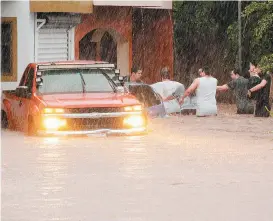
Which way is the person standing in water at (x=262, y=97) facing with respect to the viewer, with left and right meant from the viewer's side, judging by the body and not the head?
facing to the left of the viewer

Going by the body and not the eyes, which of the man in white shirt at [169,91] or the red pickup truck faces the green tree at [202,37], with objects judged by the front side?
the man in white shirt

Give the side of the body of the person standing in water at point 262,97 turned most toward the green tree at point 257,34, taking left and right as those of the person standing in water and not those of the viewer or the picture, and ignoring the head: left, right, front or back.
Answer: right

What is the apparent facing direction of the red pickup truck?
toward the camera

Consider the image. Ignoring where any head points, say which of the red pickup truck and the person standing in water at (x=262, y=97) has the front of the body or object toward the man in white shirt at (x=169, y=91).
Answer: the person standing in water

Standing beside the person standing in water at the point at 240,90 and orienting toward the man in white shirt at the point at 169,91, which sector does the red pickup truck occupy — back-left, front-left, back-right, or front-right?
front-left

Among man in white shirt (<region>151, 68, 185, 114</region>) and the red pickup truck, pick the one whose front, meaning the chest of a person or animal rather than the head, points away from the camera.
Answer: the man in white shirt

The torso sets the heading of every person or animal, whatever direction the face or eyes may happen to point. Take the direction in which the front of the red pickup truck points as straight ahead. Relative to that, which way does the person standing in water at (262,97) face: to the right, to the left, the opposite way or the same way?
to the right

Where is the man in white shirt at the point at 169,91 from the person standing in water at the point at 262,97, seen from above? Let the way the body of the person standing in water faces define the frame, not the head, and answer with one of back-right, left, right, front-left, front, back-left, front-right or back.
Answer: front

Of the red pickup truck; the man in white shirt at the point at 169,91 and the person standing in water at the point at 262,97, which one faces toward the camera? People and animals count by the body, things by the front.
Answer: the red pickup truck
